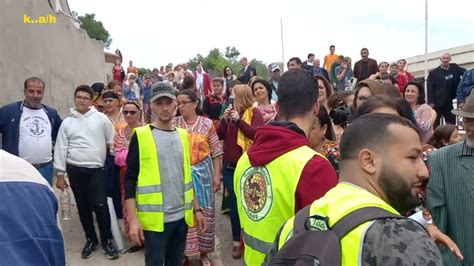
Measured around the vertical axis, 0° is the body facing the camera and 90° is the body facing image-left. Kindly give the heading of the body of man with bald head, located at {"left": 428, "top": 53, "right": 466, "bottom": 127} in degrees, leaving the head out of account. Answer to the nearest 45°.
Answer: approximately 0°

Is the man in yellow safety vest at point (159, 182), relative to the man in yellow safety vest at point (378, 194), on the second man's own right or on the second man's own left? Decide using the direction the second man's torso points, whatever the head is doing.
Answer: on the second man's own left

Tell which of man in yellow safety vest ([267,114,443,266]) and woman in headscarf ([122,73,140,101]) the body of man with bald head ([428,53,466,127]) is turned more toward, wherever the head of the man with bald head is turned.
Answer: the man in yellow safety vest

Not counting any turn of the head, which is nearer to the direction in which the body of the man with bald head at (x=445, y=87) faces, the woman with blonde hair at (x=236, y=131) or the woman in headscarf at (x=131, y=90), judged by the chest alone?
the woman with blonde hair

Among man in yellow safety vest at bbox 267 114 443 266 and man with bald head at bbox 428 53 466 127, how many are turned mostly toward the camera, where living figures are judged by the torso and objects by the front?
1
